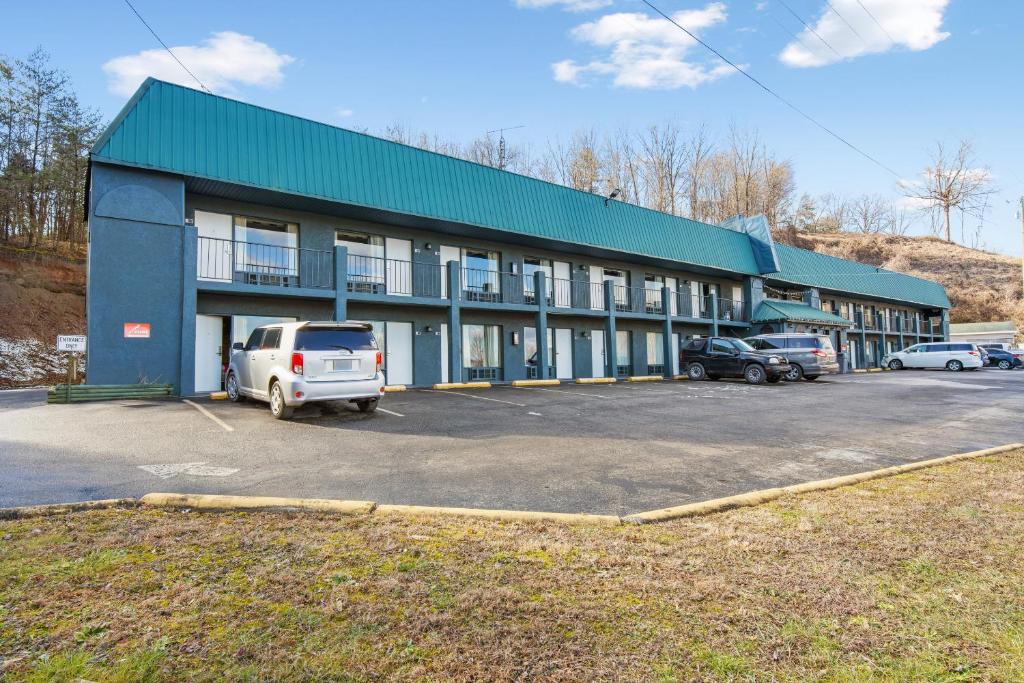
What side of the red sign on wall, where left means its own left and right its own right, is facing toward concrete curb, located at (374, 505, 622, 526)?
front

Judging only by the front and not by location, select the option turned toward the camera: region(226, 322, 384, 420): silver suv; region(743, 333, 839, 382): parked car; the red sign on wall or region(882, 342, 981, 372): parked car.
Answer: the red sign on wall

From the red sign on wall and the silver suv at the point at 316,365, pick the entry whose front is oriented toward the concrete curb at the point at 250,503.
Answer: the red sign on wall

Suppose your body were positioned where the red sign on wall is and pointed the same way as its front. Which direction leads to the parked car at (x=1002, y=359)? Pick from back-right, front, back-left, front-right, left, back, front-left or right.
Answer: left

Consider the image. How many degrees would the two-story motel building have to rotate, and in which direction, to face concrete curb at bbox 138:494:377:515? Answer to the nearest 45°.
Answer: approximately 45° to its right

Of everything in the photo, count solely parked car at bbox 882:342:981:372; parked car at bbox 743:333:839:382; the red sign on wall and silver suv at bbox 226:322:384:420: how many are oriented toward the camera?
1

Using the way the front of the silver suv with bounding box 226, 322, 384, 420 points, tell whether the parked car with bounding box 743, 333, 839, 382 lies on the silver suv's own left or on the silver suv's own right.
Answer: on the silver suv's own right

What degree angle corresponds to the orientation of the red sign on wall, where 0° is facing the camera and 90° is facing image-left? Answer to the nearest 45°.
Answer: approximately 0°

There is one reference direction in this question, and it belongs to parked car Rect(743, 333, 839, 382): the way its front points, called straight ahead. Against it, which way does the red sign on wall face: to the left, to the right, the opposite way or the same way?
the opposite way

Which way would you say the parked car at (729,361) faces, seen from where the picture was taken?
facing the viewer and to the right of the viewer

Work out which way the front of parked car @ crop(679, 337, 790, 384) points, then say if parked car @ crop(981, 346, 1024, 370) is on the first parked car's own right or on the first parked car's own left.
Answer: on the first parked car's own left
